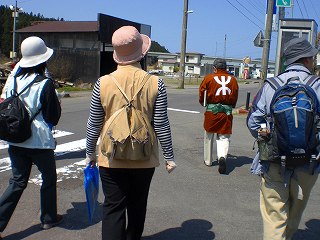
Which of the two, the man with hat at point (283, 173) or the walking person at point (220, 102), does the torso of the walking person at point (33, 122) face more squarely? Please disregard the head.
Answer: the walking person

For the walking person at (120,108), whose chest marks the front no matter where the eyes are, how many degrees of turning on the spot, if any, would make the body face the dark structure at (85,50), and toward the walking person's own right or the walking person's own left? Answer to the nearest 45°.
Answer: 0° — they already face it

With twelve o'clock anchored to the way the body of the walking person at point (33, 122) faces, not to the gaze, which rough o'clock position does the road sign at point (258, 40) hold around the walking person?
The road sign is roughly at 12 o'clock from the walking person.

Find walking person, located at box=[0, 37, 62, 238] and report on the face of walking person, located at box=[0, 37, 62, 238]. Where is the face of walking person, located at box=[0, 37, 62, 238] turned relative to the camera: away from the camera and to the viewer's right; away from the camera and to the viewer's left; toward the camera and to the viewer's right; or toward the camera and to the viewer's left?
away from the camera and to the viewer's right

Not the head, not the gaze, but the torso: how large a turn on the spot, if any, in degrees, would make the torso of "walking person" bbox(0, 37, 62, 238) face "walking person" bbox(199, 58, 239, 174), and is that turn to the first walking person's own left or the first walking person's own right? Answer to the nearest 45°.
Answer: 0° — they already face them

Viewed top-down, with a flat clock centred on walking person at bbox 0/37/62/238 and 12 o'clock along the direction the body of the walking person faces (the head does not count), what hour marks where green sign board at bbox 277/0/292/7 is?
The green sign board is roughly at 12 o'clock from the walking person.

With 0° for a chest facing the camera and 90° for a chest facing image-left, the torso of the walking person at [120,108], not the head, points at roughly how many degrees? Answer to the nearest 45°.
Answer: approximately 180°

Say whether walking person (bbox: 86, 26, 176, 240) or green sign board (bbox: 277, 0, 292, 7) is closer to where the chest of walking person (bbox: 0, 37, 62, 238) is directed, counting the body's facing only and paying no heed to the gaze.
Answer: the green sign board

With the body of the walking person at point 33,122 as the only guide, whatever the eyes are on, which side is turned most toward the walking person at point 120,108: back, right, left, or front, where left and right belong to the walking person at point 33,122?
right

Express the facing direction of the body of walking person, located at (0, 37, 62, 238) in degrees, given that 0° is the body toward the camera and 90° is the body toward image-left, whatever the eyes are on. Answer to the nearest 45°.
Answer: approximately 225°

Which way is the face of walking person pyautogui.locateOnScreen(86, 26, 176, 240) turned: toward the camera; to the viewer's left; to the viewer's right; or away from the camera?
away from the camera
